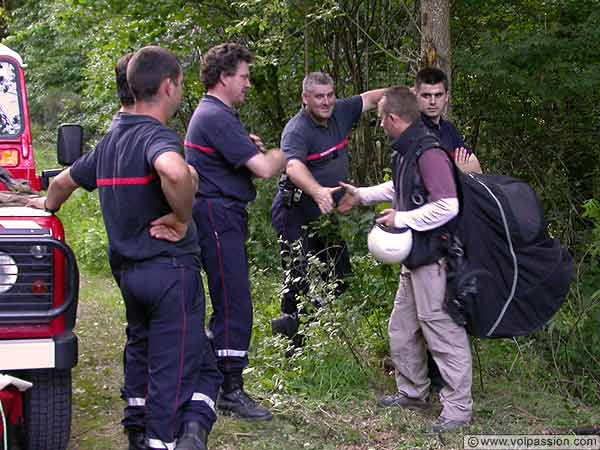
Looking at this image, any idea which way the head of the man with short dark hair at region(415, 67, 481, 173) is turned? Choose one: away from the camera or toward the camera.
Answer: toward the camera

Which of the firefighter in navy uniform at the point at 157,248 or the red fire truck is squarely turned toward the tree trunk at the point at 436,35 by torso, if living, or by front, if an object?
the firefighter in navy uniform

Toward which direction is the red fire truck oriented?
toward the camera

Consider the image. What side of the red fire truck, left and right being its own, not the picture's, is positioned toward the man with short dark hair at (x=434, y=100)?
left

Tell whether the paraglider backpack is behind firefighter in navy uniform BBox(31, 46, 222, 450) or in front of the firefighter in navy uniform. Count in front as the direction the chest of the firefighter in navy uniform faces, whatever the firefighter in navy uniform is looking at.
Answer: in front

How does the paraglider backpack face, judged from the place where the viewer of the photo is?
facing to the right of the viewer

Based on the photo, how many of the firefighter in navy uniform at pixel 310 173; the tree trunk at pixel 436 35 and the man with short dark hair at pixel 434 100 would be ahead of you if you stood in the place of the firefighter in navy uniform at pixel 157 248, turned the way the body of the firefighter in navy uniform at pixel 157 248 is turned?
3

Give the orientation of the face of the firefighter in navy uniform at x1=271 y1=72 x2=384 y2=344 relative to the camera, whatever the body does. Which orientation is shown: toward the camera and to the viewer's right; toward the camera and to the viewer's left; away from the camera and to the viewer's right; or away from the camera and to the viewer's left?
toward the camera and to the viewer's right

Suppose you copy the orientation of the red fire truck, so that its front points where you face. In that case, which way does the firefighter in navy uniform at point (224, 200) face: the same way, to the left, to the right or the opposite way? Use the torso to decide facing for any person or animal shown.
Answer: to the left

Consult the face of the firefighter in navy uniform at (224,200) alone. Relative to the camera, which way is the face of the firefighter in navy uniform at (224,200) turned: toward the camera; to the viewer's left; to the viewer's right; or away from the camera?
to the viewer's right

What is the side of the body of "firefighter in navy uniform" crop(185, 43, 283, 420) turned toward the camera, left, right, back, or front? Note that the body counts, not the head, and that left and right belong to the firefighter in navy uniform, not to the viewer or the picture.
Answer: right

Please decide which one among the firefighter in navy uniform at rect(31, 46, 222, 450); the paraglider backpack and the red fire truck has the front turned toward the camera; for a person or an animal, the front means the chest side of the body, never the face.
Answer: the red fire truck

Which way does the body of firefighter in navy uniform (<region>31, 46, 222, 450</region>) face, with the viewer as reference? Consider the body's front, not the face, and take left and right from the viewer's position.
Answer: facing away from the viewer and to the right of the viewer

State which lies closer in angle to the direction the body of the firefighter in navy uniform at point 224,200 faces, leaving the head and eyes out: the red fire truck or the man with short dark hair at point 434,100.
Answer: the man with short dark hair

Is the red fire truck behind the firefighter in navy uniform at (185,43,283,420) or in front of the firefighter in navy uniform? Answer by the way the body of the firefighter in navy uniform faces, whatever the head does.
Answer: behind

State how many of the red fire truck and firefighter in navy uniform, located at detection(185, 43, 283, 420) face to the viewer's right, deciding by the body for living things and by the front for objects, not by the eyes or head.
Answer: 1
